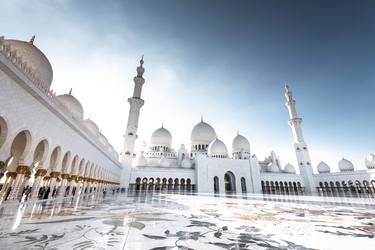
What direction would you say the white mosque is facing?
toward the camera
